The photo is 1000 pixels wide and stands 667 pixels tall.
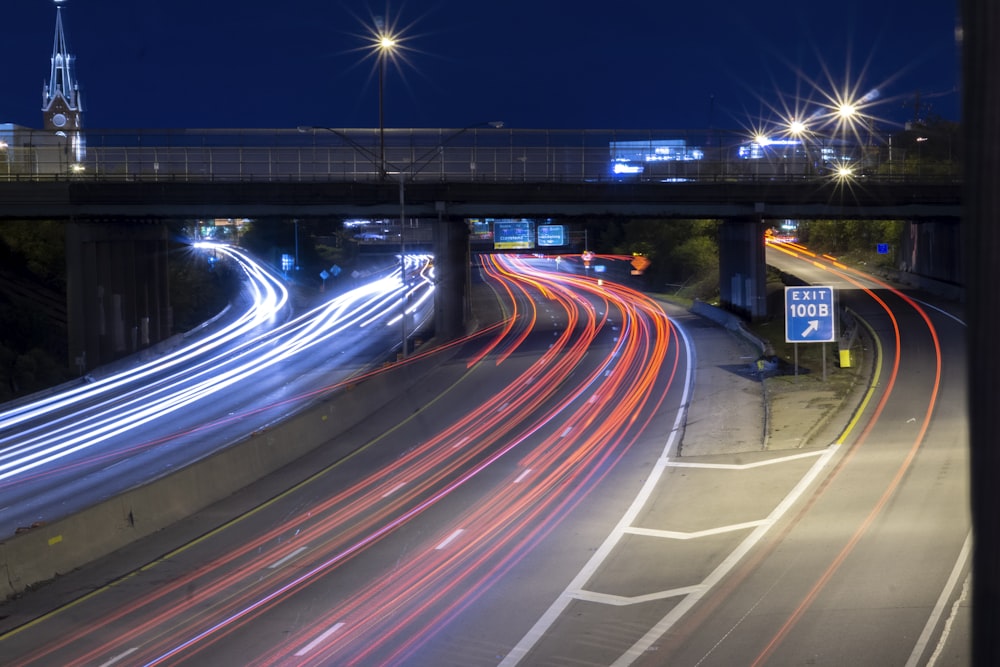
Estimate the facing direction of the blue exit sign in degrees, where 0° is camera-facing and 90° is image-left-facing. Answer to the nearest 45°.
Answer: approximately 0°

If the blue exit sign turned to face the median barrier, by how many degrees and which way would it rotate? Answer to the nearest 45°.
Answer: approximately 45° to its right
